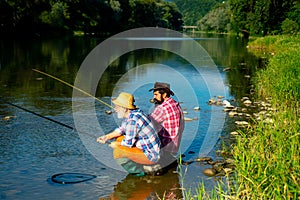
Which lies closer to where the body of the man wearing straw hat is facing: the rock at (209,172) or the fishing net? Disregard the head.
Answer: the fishing net

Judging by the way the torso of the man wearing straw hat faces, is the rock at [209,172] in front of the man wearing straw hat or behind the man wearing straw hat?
behind

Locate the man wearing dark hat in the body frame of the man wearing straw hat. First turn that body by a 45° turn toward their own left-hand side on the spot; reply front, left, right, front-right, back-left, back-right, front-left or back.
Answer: back

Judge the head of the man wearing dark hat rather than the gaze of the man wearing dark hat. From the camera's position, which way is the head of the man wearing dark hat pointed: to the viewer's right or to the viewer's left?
to the viewer's left

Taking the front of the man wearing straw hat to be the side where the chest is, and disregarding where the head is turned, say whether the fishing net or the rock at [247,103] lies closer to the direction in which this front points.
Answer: the fishing net

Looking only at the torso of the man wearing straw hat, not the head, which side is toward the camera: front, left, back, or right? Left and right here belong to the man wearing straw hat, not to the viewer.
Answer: left

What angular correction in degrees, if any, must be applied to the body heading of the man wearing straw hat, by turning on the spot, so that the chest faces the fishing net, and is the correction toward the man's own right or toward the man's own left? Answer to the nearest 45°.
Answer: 0° — they already face it
